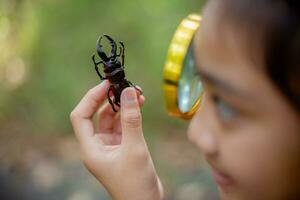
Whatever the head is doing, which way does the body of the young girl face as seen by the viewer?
to the viewer's left
